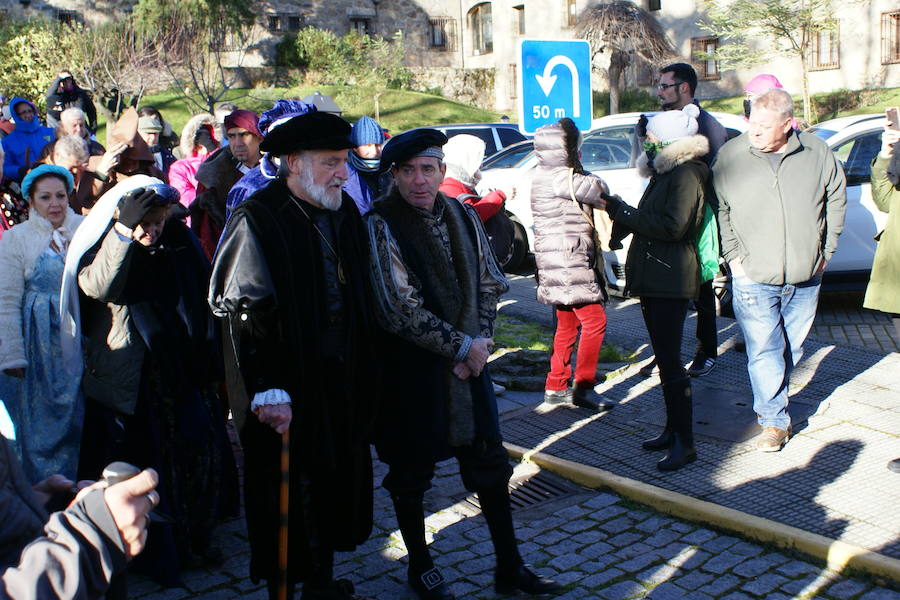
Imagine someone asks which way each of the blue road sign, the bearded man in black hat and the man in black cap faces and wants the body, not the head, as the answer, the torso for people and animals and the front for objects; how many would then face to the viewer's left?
0

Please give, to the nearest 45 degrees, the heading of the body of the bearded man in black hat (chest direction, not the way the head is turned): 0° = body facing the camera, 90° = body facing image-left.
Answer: approximately 315°

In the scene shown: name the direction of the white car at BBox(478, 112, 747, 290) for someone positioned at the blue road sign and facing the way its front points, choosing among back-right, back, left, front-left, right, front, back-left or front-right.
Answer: back

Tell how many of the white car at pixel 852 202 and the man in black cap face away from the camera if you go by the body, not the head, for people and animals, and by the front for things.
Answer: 0

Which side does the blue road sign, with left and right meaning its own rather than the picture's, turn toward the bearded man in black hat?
front

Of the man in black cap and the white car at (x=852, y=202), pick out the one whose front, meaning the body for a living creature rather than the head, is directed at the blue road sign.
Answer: the white car

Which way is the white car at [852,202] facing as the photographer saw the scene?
facing the viewer and to the left of the viewer

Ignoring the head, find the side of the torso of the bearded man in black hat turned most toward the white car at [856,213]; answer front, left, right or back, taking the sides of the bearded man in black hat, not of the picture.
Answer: left

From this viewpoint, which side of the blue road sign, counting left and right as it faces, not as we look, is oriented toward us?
front

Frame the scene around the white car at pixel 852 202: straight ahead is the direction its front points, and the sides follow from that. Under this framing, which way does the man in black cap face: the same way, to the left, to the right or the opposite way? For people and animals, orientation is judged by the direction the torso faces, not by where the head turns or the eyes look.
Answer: to the left

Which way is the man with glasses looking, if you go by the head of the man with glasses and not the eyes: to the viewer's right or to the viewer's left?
to the viewer's left
